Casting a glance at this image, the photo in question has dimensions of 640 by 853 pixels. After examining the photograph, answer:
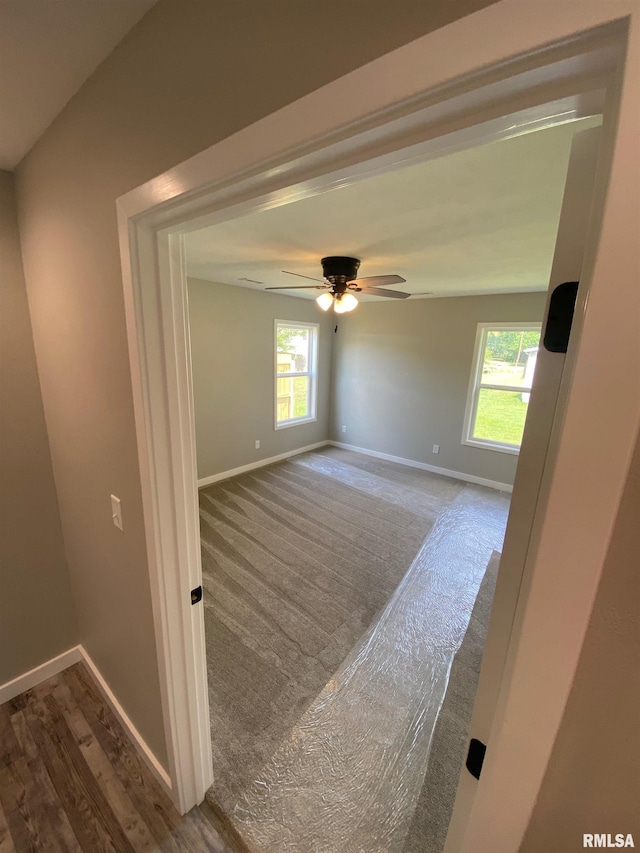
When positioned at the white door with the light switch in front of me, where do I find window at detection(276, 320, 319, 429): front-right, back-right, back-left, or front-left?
front-right

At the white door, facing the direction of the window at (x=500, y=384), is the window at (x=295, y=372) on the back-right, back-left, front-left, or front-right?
front-left

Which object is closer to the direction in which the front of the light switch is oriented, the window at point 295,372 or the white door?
the white door

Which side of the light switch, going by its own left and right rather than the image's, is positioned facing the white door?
left

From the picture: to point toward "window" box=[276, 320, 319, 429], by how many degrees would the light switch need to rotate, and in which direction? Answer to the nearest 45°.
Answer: approximately 180°

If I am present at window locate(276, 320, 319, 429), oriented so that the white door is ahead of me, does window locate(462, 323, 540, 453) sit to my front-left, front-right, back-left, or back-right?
front-left

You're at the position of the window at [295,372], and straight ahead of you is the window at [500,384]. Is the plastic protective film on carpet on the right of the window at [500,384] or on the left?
right

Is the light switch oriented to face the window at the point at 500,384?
no
